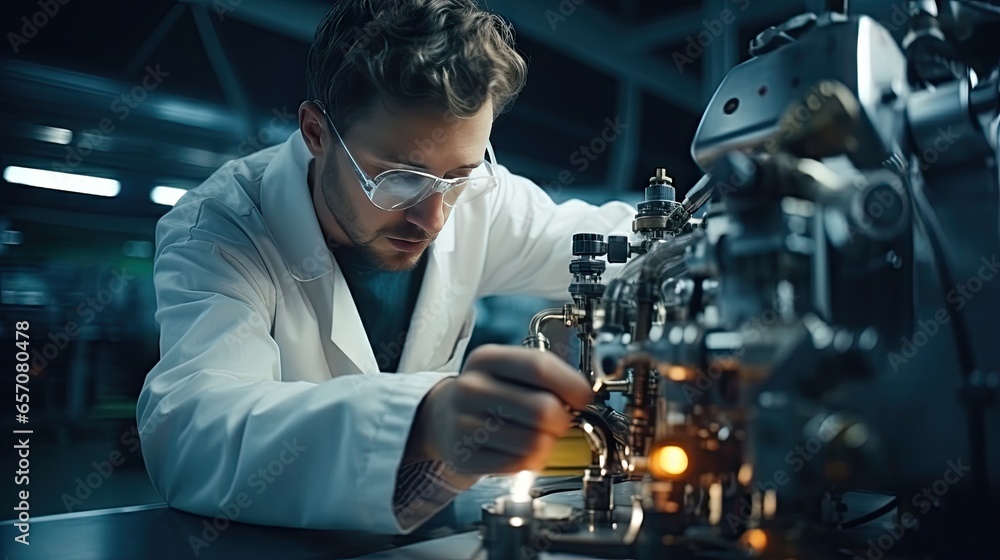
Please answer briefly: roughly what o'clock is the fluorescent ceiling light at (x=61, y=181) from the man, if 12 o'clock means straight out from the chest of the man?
The fluorescent ceiling light is roughly at 6 o'clock from the man.

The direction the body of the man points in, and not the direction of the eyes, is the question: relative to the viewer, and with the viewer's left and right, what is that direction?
facing the viewer and to the right of the viewer

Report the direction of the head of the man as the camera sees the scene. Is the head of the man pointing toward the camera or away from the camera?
toward the camera

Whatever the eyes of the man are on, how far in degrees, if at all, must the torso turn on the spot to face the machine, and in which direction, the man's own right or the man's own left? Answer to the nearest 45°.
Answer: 0° — they already face it

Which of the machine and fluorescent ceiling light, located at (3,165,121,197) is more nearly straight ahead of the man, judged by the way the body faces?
the machine
